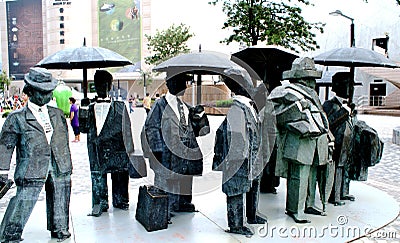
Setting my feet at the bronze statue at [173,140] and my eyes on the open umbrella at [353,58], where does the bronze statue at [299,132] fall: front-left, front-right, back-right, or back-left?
front-right

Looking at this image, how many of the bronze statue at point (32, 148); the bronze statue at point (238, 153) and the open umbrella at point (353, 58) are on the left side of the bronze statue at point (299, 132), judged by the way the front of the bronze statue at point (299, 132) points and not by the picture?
1

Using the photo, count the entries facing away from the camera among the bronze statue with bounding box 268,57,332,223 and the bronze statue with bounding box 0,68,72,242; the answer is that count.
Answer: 0

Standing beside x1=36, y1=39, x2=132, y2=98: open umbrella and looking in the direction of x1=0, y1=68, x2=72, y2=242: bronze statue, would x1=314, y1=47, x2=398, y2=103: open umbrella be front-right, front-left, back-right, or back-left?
back-left

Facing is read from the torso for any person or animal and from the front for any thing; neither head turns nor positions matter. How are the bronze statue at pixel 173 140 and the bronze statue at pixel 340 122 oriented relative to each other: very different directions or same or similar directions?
same or similar directions

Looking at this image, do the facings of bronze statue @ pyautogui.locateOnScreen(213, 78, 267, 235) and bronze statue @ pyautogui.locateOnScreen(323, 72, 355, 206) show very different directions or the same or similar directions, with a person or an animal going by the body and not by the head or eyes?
same or similar directions
